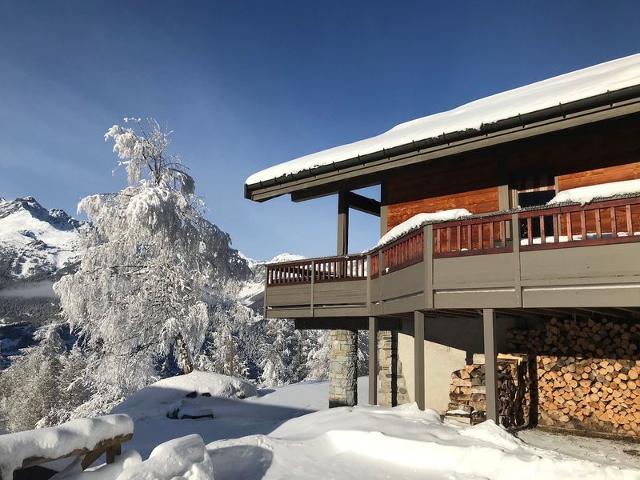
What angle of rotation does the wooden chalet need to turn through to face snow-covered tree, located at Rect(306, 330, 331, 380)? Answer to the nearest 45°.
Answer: approximately 135° to its right

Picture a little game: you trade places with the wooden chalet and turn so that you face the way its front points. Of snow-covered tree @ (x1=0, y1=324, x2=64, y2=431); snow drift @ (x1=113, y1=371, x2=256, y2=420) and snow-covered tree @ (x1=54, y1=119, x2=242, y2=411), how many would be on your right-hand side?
3

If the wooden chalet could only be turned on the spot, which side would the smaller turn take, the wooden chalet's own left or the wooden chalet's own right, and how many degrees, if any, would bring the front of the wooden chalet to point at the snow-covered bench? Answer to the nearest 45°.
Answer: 0° — it already faces it

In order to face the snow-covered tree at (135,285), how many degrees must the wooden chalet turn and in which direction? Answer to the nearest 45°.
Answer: approximately 90° to its right

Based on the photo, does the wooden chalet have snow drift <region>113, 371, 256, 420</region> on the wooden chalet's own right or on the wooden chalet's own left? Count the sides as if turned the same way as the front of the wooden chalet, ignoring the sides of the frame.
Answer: on the wooden chalet's own right

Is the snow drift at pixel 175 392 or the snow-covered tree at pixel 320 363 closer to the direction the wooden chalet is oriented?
the snow drift

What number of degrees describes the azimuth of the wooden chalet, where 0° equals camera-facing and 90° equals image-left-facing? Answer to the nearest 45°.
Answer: approximately 45°

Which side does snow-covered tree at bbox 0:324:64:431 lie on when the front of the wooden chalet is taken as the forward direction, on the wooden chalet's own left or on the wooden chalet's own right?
on the wooden chalet's own right

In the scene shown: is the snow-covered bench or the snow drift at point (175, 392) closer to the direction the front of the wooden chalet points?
the snow-covered bench

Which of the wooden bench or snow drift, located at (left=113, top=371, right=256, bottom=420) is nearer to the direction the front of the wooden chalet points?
the wooden bench
